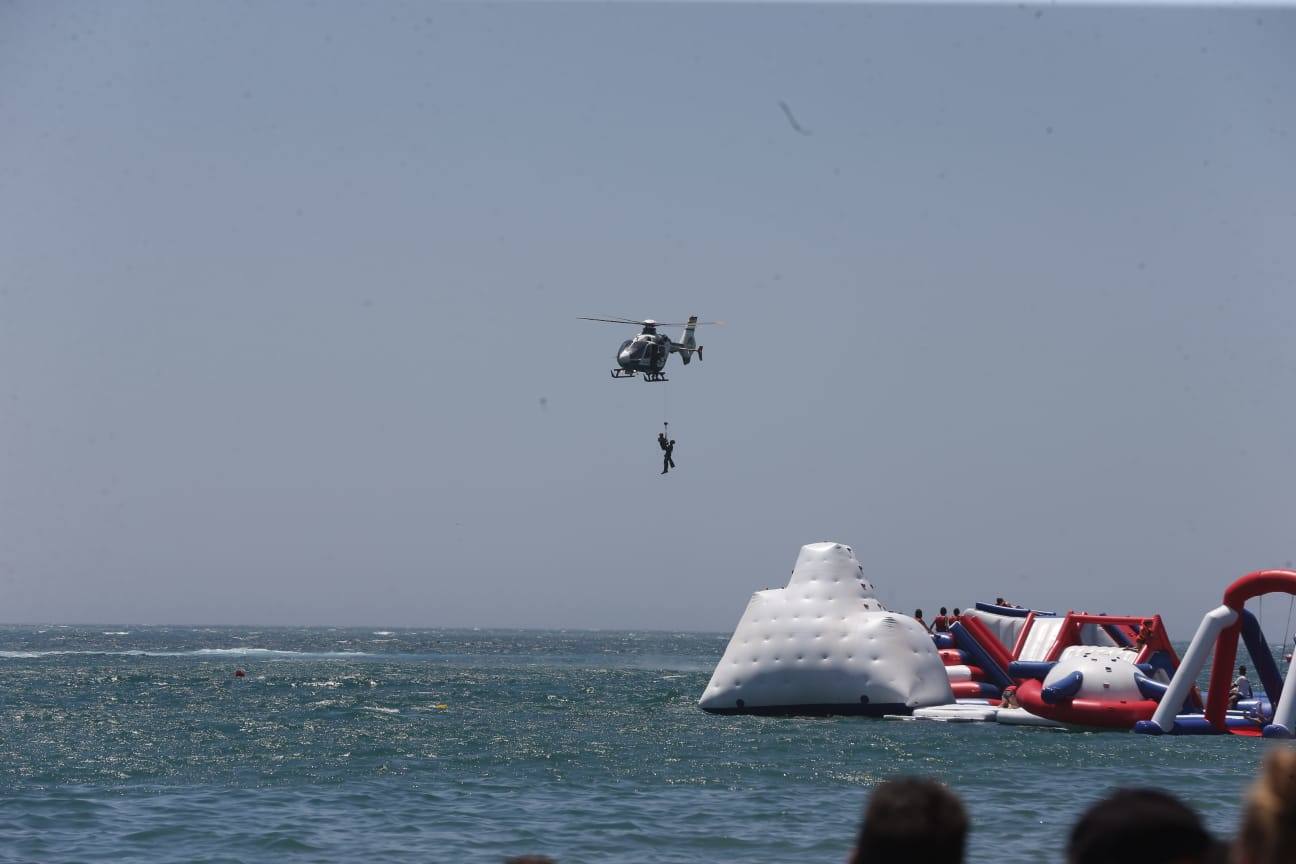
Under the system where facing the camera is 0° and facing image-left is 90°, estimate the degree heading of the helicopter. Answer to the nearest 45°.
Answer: approximately 45°

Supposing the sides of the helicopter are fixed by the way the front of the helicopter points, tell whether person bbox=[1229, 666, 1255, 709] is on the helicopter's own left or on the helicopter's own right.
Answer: on the helicopter's own left

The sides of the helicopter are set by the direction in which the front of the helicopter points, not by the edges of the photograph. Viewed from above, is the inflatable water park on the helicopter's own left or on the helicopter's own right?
on the helicopter's own left
